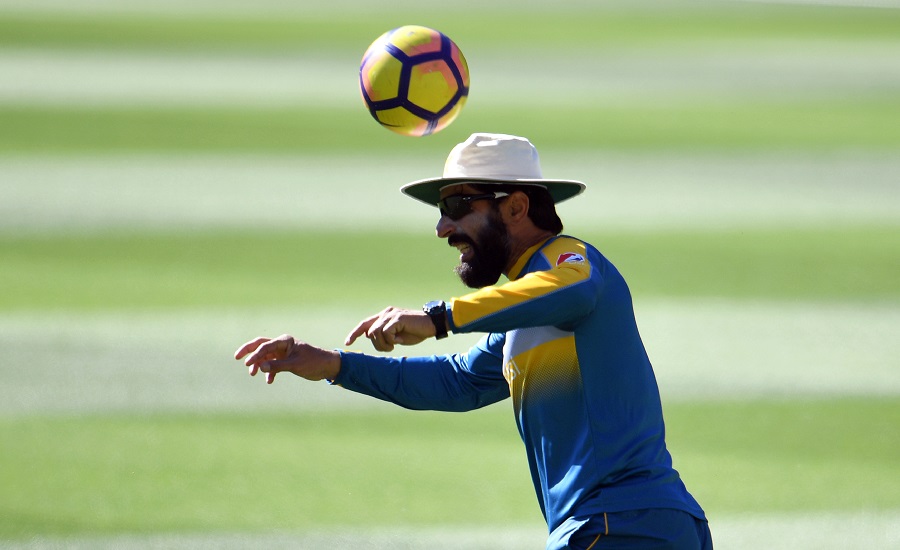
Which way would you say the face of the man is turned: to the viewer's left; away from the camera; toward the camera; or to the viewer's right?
to the viewer's left

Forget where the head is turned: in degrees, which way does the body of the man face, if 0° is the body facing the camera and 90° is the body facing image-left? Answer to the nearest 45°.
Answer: approximately 90°
